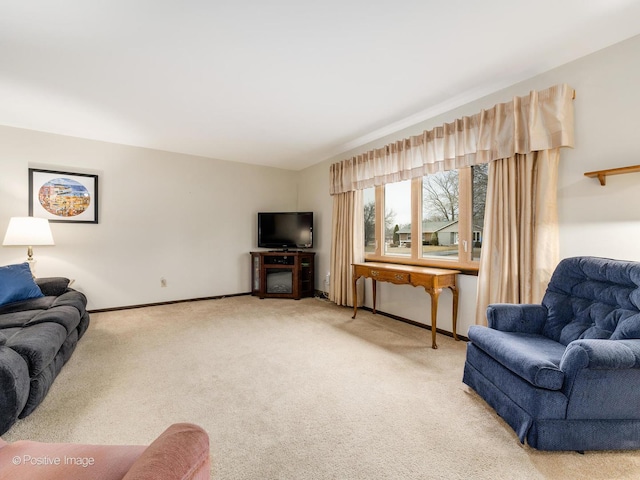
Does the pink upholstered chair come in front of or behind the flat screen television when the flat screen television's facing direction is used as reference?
in front

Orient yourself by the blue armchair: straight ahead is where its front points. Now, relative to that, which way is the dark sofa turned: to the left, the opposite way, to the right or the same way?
the opposite way

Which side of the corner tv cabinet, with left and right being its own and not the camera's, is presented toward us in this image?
front

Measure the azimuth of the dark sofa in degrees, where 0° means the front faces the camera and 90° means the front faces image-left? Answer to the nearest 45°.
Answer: approximately 315°

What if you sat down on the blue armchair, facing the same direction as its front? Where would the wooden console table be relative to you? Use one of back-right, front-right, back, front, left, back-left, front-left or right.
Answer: right

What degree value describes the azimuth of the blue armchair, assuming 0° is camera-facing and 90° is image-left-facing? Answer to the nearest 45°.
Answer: approximately 45°

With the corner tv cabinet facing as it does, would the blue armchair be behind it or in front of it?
in front

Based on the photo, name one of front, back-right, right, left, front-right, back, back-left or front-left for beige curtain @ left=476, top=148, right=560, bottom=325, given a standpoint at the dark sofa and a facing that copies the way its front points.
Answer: front

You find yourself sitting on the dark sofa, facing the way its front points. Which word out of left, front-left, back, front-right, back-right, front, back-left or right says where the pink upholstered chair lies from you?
front-right

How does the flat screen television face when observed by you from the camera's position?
facing the viewer

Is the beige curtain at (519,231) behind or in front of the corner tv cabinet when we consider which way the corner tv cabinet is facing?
in front

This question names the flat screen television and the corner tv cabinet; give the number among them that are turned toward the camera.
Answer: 2

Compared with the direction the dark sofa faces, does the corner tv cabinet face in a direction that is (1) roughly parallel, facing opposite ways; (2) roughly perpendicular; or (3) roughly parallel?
roughly perpendicular

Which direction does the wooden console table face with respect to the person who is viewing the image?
facing the viewer and to the left of the viewer

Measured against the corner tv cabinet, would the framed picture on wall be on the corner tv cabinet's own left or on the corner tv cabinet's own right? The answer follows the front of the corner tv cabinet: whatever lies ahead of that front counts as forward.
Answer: on the corner tv cabinet's own right

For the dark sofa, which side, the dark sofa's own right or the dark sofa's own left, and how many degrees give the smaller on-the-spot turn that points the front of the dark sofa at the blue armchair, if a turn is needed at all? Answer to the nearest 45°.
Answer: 0° — it already faces it
